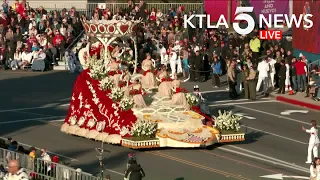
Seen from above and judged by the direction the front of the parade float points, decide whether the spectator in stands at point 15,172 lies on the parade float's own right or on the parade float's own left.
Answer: on the parade float's own right

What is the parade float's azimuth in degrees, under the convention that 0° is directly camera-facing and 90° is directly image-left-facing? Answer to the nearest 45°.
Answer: approximately 315°

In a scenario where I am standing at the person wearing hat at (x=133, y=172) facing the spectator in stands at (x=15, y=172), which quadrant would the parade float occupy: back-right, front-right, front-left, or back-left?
back-right

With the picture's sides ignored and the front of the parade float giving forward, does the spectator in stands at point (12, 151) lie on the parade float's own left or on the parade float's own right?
on the parade float's own right
